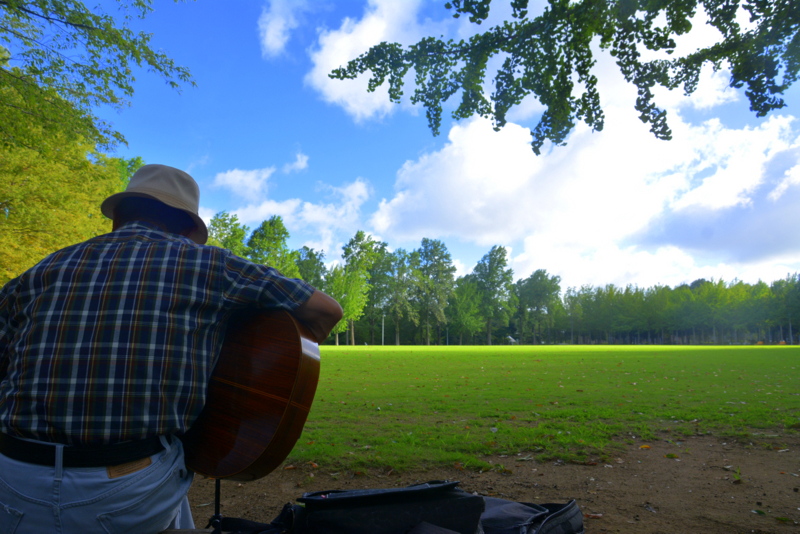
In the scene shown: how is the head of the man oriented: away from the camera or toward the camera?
away from the camera

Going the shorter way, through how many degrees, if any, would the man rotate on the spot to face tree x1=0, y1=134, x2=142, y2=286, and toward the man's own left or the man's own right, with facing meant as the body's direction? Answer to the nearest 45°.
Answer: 0° — they already face it

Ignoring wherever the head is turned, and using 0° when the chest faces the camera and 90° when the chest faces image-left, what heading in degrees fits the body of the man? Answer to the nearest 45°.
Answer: approximately 180°

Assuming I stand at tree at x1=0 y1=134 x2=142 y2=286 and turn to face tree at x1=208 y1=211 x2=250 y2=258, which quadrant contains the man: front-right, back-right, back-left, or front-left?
back-right

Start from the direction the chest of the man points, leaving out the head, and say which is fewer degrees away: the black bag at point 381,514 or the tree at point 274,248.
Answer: the tree

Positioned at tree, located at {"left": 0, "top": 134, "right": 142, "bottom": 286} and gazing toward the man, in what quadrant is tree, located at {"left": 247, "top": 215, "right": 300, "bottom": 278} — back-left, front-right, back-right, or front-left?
back-left

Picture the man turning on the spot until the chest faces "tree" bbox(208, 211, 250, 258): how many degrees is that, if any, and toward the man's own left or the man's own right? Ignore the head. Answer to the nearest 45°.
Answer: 0° — they already face it

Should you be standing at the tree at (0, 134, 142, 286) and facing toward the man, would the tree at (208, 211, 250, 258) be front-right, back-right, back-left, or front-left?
back-left

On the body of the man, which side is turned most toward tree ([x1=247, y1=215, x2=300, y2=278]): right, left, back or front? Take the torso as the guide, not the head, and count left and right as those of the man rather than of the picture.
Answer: front

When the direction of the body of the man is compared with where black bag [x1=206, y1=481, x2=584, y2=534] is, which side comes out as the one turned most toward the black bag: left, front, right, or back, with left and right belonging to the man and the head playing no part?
right
